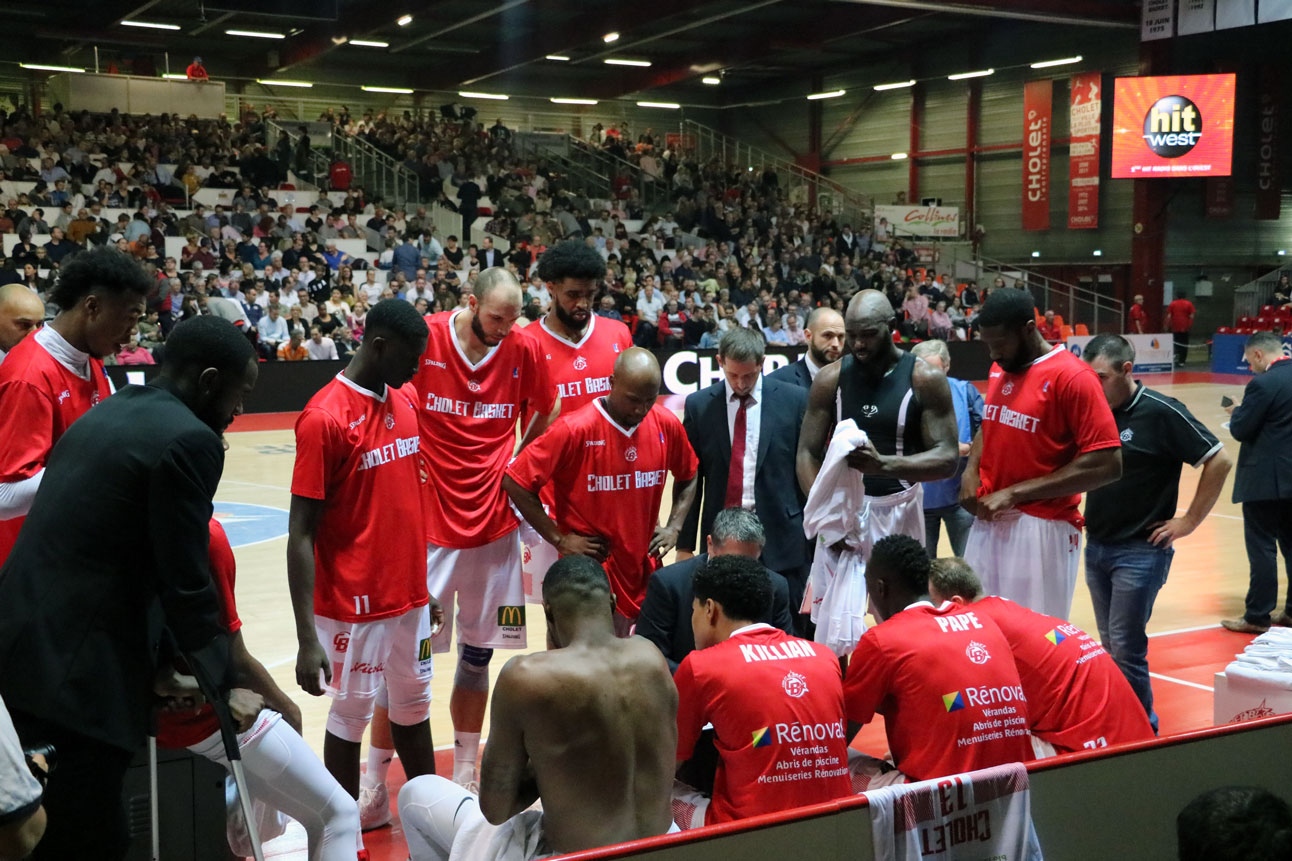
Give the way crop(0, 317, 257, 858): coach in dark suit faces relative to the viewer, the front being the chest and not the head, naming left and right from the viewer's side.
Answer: facing away from the viewer and to the right of the viewer

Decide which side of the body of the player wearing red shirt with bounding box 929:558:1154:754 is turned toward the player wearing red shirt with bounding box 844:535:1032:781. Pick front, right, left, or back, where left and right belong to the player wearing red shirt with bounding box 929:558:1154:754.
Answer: left

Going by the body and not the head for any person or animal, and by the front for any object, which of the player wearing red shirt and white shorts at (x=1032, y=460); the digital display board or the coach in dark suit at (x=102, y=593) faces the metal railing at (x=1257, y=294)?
the coach in dark suit

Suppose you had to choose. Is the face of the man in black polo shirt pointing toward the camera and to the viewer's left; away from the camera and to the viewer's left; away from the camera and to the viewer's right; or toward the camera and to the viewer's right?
toward the camera and to the viewer's left

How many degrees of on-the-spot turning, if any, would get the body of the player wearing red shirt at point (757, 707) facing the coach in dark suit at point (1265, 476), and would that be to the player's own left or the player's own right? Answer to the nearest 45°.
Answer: approximately 90° to the player's own right

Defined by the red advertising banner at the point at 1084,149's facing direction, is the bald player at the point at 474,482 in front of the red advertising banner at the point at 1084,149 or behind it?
in front

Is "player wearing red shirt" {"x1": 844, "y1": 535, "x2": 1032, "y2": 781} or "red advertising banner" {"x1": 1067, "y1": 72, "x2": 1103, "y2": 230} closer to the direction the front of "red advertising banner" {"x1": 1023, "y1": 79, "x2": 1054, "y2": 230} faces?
the player wearing red shirt

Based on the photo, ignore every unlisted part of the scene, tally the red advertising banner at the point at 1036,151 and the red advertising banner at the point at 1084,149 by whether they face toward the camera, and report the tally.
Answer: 2

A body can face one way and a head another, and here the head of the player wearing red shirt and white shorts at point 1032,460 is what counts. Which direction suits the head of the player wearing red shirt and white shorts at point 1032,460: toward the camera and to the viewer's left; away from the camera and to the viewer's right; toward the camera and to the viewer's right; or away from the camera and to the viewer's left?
toward the camera and to the viewer's left

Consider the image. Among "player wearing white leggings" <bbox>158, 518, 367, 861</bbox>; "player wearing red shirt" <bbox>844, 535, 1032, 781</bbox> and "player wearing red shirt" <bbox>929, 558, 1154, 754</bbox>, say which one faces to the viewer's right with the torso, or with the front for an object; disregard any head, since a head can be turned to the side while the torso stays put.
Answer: "player wearing white leggings" <bbox>158, 518, 367, 861</bbox>

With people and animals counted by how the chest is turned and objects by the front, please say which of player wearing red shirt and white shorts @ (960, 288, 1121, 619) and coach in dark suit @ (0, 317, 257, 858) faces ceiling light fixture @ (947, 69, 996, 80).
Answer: the coach in dark suit

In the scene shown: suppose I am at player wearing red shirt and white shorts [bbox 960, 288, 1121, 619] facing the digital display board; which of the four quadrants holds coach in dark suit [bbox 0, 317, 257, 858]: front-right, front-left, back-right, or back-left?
back-left

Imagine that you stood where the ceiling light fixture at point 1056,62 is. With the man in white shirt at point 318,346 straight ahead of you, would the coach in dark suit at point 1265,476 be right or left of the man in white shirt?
left

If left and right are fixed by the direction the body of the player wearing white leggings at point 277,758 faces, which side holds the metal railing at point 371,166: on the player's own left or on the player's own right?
on the player's own left

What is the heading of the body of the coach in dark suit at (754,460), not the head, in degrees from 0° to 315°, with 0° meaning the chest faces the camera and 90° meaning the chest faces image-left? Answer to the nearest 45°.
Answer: approximately 0°

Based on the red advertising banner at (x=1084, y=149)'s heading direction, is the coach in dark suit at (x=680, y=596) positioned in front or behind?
in front
